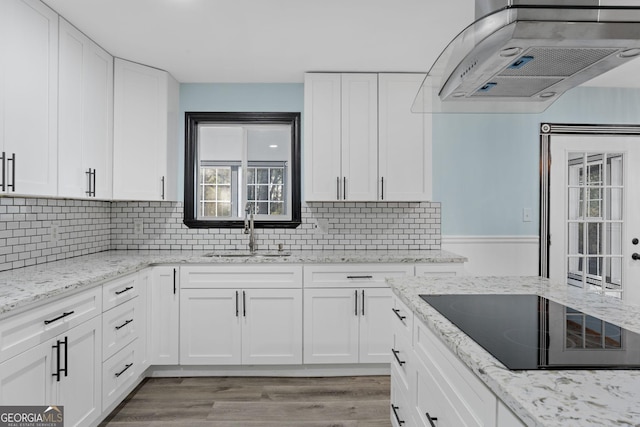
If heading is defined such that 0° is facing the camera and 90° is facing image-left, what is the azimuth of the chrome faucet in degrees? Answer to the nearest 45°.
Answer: approximately 0°

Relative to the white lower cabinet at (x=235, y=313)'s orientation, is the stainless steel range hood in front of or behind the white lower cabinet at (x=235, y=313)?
in front

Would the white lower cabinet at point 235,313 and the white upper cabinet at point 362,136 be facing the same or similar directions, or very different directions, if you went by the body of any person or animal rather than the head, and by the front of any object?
same or similar directions

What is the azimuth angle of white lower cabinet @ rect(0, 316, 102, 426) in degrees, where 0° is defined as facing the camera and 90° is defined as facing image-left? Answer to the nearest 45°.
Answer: approximately 315°

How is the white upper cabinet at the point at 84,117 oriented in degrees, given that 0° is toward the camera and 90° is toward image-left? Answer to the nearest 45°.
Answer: approximately 315°

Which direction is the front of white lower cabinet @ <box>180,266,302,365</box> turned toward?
toward the camera

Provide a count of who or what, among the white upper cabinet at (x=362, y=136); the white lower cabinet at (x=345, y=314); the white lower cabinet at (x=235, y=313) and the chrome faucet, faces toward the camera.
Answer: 4

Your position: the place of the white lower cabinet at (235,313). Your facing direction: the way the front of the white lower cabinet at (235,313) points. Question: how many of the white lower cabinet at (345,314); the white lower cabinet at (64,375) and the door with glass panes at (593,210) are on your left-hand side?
2

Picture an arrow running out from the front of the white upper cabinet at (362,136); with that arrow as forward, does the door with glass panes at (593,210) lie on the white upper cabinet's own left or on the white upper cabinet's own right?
on the white upper cabinet's own left

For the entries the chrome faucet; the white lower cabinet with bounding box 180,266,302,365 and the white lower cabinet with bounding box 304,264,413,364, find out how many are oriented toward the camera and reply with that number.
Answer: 3

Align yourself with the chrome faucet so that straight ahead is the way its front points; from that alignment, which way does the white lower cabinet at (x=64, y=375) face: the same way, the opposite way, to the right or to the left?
to the left

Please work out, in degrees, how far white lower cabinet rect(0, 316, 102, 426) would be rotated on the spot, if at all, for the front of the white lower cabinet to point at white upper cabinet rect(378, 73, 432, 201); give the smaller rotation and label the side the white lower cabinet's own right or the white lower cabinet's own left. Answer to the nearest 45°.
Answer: approximately 45° to the white lower cabinet's own left

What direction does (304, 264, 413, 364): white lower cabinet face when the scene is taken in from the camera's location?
facing the viewer

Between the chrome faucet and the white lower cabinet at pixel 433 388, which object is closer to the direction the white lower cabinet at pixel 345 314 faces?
the white lower cabinet

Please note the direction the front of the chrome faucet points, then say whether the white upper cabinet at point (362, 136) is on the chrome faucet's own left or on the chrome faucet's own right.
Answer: on the chrome faucet's own left

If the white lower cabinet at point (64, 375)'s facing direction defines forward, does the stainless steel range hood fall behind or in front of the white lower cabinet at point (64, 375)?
in front

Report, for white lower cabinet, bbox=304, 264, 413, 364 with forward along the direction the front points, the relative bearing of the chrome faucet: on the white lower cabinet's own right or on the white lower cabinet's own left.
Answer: on the white lower cabinet's own right

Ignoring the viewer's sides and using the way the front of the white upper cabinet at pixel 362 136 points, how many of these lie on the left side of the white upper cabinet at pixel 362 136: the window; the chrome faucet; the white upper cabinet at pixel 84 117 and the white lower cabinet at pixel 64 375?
0

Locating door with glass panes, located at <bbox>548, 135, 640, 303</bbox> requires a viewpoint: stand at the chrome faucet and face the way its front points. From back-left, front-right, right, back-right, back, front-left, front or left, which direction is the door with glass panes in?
left
